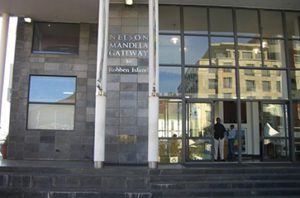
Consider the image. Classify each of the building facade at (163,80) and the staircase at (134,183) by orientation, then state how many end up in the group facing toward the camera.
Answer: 2

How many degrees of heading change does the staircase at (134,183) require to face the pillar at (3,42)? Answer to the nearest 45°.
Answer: approximately 135° to its right

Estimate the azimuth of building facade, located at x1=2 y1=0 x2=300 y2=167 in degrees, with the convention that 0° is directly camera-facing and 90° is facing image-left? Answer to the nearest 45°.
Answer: approximately 0°

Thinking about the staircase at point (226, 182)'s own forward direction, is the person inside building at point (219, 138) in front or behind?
behind

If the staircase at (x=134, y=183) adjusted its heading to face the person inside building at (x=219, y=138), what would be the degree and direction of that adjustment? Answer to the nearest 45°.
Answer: approximately 135° to its left
